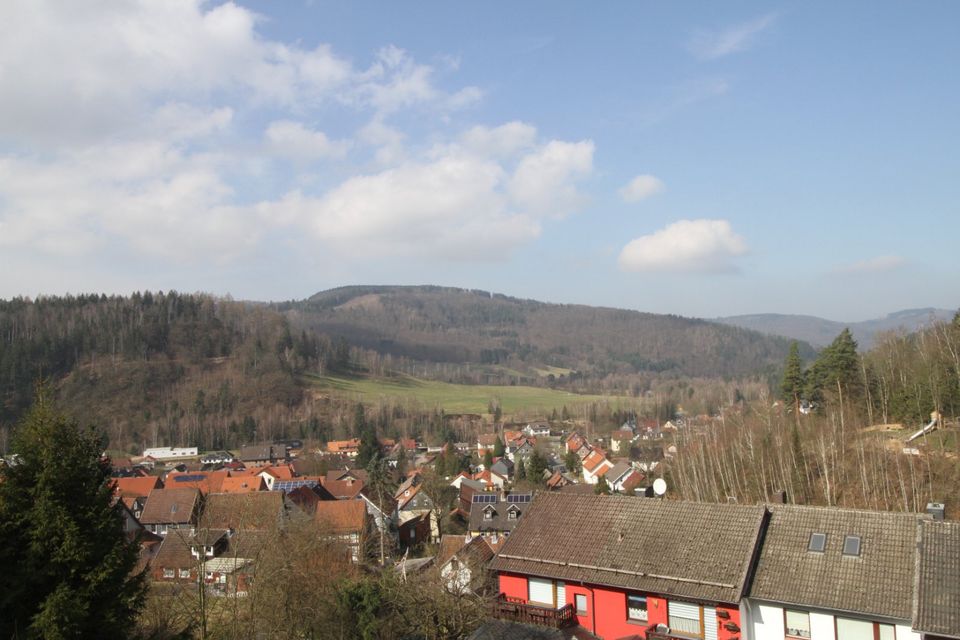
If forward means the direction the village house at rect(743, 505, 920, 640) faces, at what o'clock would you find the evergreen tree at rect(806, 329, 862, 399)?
The evergreen tree is roughly at 6 o'clock from the village house.

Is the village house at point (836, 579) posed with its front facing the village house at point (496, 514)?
no

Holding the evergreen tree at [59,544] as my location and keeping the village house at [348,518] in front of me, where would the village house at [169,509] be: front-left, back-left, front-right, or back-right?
front-left

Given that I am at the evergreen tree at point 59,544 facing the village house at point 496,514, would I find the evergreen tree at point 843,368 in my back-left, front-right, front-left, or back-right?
front-right

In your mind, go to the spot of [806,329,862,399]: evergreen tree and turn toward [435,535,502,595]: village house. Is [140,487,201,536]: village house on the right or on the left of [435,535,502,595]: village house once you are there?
right

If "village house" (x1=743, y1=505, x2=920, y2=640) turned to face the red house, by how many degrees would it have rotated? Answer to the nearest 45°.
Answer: approximately 90° to its right

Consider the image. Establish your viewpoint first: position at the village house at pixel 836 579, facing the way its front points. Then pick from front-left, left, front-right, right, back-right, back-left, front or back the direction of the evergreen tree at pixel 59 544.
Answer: front-right

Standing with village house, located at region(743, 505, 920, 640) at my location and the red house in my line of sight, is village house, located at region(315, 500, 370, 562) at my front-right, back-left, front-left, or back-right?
front-right

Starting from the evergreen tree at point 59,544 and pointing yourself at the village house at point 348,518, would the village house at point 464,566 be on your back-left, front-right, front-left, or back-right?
front-right

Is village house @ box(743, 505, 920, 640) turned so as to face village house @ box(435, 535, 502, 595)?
no

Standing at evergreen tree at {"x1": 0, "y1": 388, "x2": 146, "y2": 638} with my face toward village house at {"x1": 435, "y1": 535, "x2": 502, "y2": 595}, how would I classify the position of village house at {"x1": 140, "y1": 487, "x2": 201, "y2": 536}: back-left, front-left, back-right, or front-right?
front-left

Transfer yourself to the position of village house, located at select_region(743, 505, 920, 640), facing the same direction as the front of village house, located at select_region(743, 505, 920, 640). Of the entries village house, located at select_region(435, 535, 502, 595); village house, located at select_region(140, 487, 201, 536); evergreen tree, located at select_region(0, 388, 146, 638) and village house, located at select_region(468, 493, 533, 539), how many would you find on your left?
0

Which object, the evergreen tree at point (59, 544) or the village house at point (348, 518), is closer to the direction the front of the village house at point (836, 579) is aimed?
the evergreen tree

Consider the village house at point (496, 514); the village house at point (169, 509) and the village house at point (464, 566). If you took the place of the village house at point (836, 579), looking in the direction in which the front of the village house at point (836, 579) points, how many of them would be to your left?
0

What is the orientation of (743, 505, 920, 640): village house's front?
toward the camera
